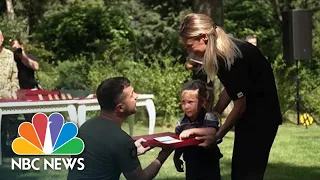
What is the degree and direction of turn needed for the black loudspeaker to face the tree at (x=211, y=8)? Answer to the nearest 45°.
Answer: approximately 90° to its right

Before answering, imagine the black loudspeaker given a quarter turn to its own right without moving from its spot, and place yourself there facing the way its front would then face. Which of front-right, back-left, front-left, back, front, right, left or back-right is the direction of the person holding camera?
front

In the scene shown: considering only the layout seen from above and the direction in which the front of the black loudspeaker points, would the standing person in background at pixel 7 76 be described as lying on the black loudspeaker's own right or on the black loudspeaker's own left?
on the black loudspeaker's own right

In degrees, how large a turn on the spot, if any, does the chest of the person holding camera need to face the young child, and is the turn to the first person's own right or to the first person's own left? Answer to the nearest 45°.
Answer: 0° — they already face them

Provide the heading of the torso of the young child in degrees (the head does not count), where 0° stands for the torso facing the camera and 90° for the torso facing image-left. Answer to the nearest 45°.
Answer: approximately 45°

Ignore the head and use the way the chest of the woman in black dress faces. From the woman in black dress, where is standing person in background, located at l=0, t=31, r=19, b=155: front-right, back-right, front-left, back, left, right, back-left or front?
front-right

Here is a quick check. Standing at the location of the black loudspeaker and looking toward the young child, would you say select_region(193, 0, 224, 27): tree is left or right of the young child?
right
